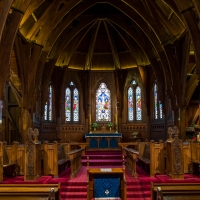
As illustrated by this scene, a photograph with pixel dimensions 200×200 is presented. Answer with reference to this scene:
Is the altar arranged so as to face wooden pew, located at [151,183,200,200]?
yes

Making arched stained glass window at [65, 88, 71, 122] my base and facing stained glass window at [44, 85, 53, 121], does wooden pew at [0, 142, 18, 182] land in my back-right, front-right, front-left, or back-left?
front-left

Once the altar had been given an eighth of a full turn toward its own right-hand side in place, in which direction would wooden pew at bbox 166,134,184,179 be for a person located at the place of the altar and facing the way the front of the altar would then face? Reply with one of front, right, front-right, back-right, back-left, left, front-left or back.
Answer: front-left

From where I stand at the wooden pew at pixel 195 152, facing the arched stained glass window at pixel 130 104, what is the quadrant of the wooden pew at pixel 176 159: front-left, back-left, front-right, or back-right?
back-left

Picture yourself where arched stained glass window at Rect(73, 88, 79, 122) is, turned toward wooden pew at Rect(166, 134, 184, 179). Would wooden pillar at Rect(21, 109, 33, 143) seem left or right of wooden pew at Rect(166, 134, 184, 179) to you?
right

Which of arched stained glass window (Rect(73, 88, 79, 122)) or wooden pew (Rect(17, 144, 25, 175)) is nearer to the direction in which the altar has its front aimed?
the wooden pew

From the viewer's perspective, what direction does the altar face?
toward the camera

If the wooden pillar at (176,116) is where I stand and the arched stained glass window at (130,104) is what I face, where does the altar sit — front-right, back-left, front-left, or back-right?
front-left

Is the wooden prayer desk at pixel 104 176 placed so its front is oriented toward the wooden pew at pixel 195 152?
no

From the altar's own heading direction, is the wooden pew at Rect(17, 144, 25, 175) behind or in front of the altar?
in front
